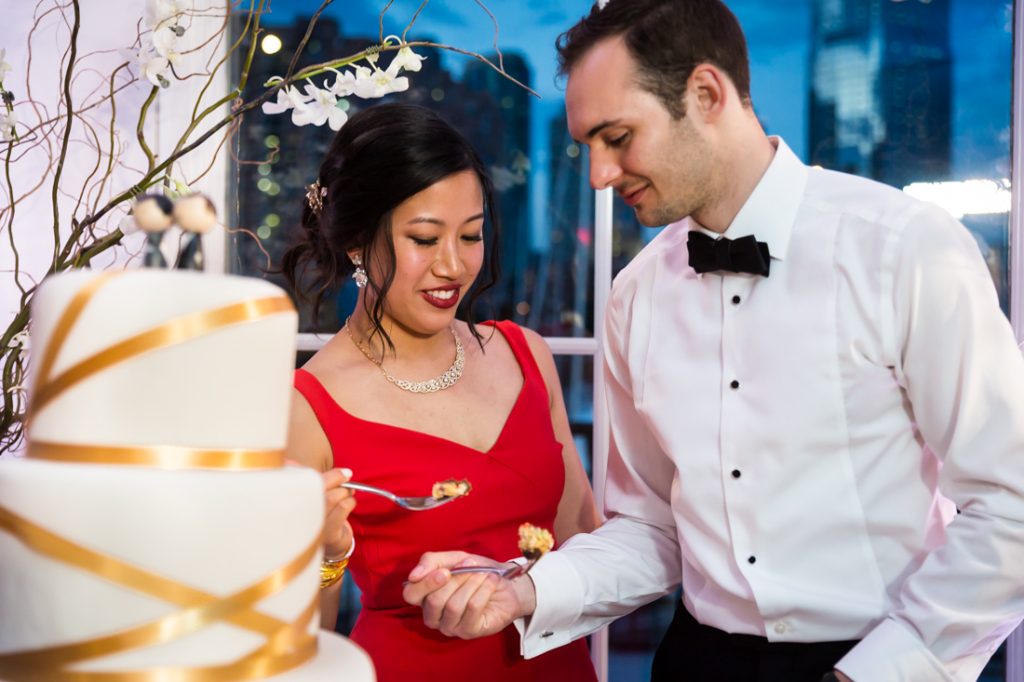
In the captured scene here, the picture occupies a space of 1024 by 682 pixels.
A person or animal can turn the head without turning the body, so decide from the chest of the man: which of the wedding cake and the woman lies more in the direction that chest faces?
the wedding cake

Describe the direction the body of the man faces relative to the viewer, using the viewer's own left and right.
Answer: facing the viewer and to the left of the viewer

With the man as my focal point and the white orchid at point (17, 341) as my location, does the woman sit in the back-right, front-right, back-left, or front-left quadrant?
front-left

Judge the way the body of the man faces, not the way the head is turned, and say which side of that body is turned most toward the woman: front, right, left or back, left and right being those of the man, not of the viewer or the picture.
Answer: right

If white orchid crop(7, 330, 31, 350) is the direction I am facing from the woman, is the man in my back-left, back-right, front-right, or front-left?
back-left

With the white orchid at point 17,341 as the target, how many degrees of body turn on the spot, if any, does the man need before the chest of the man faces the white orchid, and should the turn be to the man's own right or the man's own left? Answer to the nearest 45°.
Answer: approximately 45° to the man's own right

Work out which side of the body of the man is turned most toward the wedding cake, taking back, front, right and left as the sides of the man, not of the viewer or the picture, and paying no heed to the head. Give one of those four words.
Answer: front
